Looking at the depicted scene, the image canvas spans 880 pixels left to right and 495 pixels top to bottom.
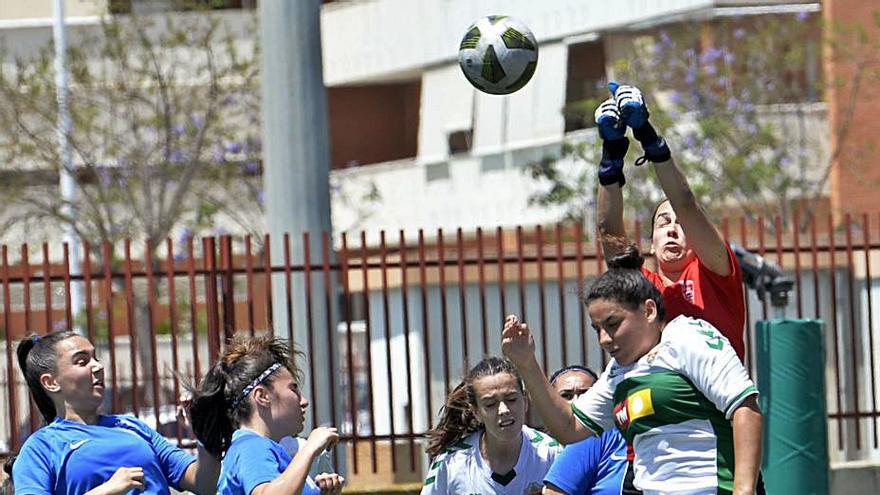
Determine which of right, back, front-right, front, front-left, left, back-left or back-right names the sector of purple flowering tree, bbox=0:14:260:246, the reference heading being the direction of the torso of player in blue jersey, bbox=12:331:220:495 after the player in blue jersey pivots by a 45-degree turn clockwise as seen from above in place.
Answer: back

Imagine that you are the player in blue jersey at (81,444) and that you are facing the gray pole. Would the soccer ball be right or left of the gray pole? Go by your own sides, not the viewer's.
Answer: right

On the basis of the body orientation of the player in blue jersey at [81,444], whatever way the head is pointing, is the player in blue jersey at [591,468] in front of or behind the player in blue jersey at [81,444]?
in front

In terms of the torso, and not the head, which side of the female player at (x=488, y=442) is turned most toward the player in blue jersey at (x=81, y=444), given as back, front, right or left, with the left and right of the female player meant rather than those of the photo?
right

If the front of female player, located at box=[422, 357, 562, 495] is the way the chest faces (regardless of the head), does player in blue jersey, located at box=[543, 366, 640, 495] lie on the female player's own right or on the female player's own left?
on the female player's own left

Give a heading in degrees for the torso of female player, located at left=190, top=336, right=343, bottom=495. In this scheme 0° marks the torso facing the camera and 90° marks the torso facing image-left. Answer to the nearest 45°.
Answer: approximately 270°
